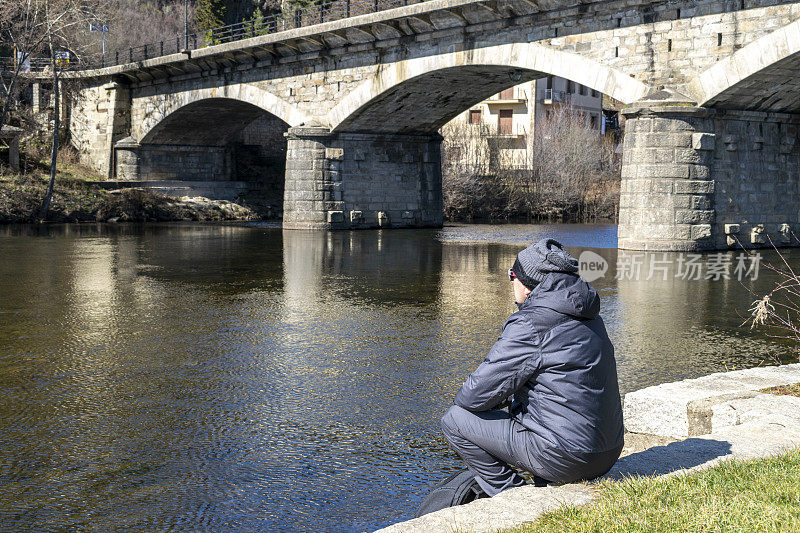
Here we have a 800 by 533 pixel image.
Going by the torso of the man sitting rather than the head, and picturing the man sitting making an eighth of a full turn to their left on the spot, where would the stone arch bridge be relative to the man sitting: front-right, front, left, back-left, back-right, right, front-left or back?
right

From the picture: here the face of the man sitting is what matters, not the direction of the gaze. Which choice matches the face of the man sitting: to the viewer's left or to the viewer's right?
to the viewer's left

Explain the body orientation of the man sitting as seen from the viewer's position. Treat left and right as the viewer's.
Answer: facing away from the viewer and to the left of the viewer

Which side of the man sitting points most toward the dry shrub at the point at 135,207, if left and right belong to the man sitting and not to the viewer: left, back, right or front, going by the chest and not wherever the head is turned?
front

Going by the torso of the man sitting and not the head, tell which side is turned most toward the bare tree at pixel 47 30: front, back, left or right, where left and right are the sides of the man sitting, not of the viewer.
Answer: front
